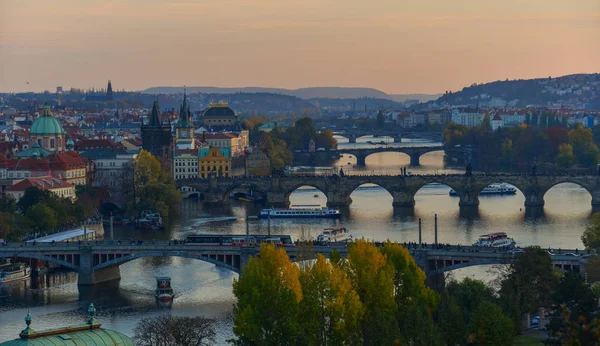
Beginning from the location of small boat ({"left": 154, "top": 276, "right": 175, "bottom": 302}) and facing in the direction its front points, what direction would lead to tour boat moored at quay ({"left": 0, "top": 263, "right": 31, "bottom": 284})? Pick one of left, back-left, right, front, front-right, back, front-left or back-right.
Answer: back-right

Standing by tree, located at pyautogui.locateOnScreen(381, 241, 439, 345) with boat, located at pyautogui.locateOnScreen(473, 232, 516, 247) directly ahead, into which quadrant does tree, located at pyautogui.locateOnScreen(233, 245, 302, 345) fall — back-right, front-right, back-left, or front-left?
back-left

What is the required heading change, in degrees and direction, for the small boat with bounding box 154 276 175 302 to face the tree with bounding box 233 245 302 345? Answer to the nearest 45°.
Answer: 0° — it already faces it

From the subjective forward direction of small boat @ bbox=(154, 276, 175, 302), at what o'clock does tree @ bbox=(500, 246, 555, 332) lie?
The tree is roughly at 10 o'clock from the small boat.

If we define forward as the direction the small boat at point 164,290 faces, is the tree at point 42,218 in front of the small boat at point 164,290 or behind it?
behind

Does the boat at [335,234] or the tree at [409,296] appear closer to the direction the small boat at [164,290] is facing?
the tree

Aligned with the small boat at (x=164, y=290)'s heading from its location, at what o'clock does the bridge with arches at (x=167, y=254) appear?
The bridge with arches is roughly at 6 o'clock from the small boat.

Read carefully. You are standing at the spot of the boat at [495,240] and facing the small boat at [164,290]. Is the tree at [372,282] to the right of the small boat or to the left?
left

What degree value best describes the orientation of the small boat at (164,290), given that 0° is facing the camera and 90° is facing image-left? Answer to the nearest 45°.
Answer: approximately 0°

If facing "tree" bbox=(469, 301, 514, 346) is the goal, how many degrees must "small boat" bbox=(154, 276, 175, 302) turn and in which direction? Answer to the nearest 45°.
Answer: approximately 45° to its left

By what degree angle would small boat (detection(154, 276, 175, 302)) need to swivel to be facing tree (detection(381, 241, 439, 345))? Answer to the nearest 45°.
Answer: approximately 45° to its left
